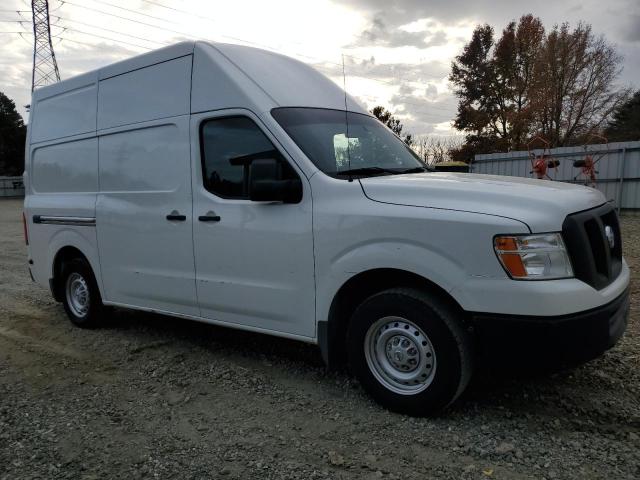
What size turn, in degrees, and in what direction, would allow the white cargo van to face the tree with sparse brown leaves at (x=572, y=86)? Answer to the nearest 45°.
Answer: approximately 90° to its left

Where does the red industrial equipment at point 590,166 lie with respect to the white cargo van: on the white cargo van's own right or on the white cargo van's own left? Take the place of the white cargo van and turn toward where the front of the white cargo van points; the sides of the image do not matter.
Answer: on the white cargo van's own left

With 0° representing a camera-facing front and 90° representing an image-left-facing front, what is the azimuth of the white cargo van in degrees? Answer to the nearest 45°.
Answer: approximately 315°

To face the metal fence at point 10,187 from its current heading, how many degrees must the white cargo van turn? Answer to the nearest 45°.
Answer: approximately 180°

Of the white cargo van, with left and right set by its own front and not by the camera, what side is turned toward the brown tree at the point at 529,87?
left

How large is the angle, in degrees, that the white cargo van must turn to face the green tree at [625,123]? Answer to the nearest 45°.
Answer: approximately 90° to its left

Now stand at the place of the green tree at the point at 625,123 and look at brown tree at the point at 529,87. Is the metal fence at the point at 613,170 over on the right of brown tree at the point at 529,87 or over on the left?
left
